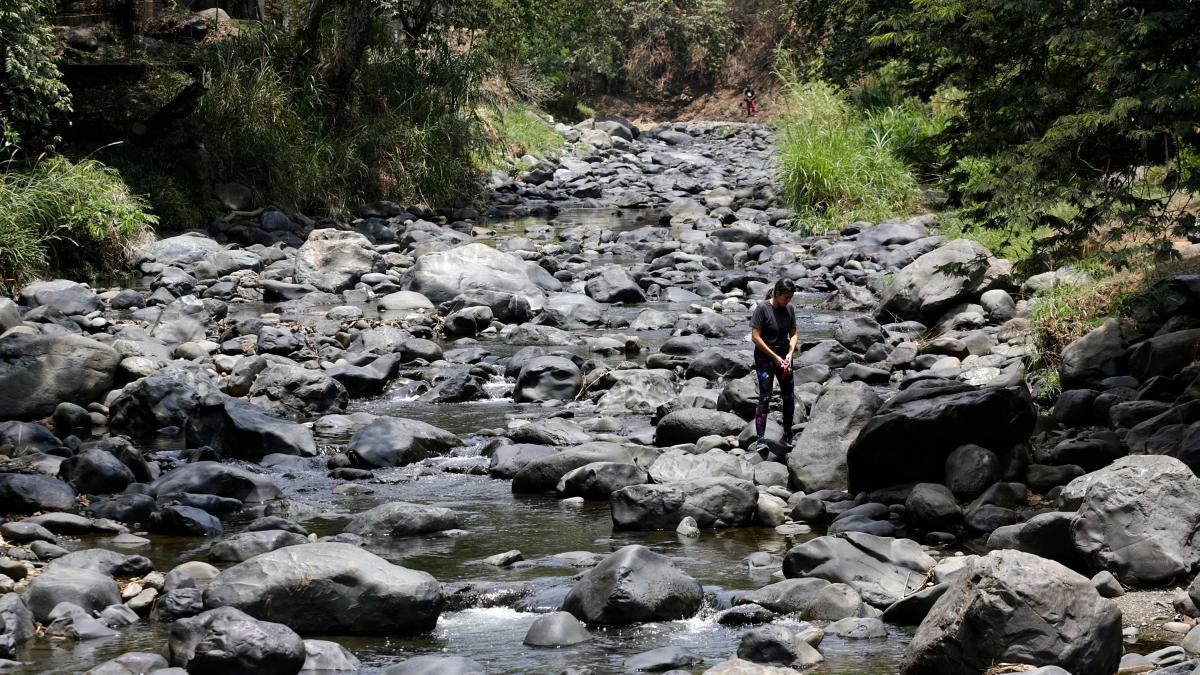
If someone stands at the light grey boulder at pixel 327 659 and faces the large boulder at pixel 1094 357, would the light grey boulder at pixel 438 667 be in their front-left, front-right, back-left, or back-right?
front-right

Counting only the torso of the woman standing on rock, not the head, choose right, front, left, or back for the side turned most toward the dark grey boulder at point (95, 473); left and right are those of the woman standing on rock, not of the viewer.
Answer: right

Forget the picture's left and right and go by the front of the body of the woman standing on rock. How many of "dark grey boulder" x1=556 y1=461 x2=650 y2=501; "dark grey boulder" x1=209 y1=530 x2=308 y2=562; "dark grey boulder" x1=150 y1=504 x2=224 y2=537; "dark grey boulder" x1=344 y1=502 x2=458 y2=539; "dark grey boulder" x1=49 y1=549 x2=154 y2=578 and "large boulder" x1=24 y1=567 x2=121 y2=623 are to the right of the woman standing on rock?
6

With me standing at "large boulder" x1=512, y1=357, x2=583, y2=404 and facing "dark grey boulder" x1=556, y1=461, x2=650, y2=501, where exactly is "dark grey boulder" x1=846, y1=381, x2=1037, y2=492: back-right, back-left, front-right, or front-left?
front-left

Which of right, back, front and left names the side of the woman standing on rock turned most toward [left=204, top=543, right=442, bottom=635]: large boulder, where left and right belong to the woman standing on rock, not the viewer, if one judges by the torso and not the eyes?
right

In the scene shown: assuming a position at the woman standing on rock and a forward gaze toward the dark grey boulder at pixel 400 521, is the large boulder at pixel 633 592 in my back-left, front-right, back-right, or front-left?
front-left

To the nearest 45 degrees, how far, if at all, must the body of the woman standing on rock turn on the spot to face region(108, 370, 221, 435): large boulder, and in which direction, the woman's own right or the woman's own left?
approximately 135° to the woman's own right

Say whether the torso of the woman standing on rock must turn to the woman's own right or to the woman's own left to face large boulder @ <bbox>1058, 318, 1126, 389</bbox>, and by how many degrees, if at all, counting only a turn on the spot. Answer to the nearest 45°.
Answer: approximately 45° to the woman's own left

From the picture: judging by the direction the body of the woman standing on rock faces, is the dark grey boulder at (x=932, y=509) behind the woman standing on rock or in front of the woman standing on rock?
in front

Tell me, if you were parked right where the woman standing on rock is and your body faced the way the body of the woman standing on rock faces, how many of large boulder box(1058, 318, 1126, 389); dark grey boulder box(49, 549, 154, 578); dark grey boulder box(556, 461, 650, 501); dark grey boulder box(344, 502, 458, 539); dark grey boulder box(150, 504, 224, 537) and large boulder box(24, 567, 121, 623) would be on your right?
5

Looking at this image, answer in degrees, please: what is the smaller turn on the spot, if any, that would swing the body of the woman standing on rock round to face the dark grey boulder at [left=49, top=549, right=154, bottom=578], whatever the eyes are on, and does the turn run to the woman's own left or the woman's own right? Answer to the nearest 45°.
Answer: approximately 90° to the woman's own right

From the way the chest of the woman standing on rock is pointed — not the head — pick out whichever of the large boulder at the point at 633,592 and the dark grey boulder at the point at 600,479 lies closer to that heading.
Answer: the large boulder

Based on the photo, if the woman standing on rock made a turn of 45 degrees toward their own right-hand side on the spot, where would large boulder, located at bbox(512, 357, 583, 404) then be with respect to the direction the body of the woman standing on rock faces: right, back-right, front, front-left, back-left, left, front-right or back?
back-right

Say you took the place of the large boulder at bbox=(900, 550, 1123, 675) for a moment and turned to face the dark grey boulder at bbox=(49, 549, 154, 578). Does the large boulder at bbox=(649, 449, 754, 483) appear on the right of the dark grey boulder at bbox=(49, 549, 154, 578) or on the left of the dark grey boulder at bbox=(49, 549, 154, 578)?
right

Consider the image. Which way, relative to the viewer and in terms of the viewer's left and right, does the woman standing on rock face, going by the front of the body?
facing the viewer and to the right of the viewer
